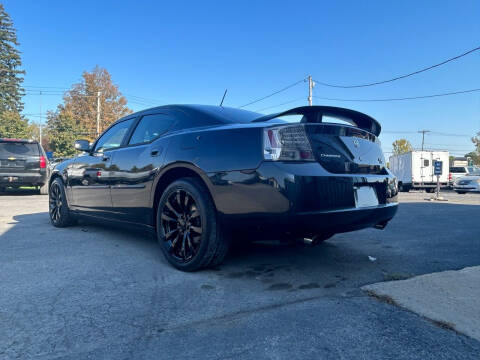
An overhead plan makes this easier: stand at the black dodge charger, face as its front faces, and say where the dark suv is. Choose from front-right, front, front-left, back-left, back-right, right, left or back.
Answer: front

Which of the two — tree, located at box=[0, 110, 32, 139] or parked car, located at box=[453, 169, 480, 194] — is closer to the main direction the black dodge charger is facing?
the tree

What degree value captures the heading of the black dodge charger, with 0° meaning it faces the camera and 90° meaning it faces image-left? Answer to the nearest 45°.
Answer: approximately 135°

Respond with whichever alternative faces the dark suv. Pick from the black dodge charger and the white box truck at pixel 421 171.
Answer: the black dodge charger

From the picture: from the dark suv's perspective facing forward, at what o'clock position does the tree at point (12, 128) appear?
The tree is roughly at 12 o'clock from the dark suv.

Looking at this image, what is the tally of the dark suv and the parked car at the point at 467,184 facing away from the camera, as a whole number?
1

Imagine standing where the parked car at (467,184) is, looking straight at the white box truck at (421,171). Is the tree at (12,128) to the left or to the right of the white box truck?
left

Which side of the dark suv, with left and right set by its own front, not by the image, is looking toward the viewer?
back

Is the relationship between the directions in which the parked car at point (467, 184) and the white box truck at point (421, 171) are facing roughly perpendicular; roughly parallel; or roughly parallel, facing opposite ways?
roughly perpendicular

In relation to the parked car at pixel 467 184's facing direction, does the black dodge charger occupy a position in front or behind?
in front

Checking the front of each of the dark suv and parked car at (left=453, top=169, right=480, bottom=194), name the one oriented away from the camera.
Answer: the dark suv

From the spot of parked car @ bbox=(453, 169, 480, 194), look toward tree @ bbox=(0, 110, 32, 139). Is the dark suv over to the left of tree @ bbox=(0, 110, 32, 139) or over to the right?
left
